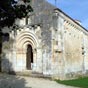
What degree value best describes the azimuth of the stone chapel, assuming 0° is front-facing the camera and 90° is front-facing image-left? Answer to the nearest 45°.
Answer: approximately 45°

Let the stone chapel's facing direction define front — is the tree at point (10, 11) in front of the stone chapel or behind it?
in front
